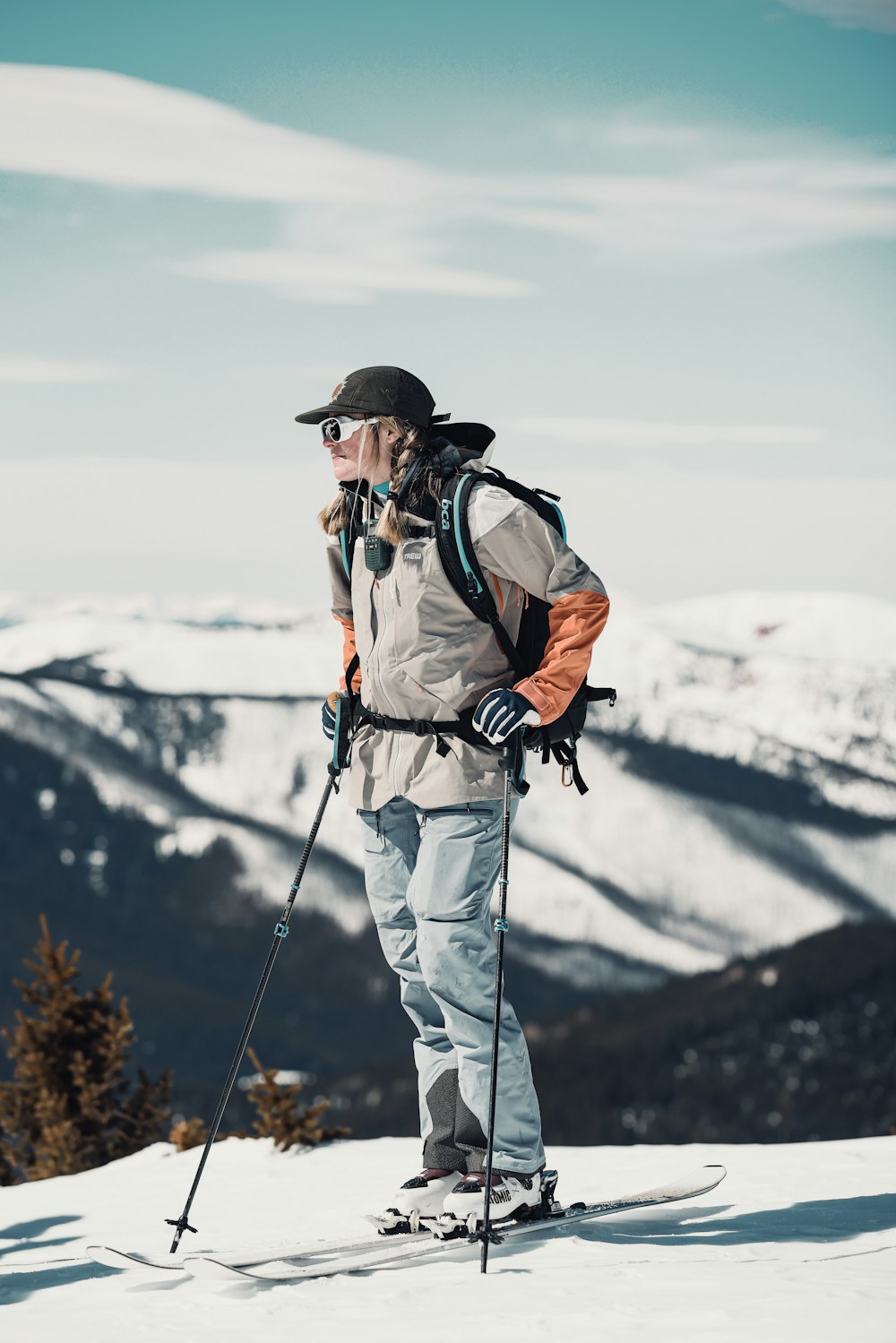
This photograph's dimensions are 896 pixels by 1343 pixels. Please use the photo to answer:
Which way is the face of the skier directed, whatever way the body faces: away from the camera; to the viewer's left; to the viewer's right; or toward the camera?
to the viewer's left

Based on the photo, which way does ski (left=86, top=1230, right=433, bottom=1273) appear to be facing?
to the viewer's left

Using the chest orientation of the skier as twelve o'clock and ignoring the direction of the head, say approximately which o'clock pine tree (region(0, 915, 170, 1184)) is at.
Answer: The pine tree is roughly at 4 o'clock from the skier.

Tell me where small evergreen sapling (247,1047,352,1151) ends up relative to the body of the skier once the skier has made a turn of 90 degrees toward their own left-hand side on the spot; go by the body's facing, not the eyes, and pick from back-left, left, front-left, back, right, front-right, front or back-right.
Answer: back-left

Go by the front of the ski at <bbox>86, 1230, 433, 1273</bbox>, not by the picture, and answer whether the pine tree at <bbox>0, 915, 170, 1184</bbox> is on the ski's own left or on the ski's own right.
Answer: on the ski's own right

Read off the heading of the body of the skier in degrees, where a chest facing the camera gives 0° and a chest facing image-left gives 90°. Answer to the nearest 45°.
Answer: approximately 45°

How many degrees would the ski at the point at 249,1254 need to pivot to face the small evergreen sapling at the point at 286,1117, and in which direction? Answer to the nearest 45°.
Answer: approximately 90° to its right

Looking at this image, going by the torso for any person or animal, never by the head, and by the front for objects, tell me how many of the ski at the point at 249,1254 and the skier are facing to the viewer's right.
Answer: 0
